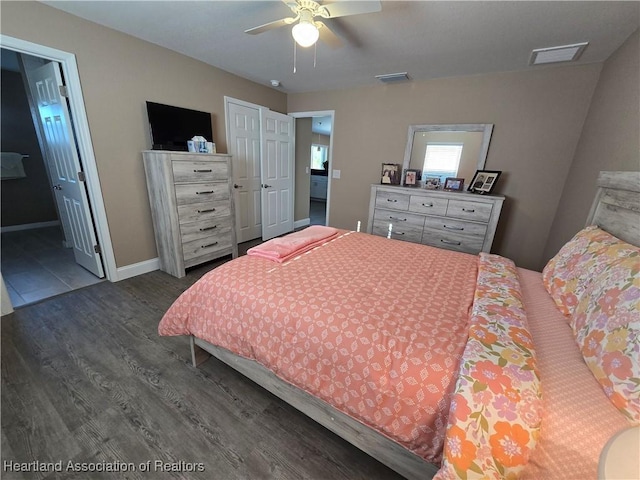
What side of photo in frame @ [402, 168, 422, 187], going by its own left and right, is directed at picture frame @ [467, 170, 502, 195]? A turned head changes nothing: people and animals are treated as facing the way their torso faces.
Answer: left

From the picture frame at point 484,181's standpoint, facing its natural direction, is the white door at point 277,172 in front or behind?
in front

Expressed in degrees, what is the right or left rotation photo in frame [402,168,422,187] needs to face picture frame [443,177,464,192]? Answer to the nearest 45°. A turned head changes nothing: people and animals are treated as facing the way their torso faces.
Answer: approximately 90° to its left

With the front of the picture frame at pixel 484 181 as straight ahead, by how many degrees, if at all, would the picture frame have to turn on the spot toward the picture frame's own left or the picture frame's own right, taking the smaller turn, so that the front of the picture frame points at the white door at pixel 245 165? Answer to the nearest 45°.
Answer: approximately 45° to the picture frame's own right

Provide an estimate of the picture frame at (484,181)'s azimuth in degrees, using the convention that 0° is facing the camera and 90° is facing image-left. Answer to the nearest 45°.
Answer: approximately 45°

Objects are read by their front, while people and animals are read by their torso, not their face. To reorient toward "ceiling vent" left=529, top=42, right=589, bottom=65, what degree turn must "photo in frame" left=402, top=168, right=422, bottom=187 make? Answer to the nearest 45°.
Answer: approximately 45° to its left

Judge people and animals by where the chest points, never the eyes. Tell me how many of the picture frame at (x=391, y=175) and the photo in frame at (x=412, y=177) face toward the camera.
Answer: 2

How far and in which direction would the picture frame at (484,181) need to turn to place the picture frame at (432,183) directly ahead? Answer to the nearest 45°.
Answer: approximately 45° to its right

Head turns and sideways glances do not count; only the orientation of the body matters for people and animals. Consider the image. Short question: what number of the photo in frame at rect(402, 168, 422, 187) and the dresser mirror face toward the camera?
2

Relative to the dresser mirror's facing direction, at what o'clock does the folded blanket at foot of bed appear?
The folded blanket at foot of bed is roughly at 1 o'clock from the dresser mirror.

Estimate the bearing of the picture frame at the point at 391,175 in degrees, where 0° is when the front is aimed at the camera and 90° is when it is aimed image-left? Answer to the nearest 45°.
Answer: approximately 0°
